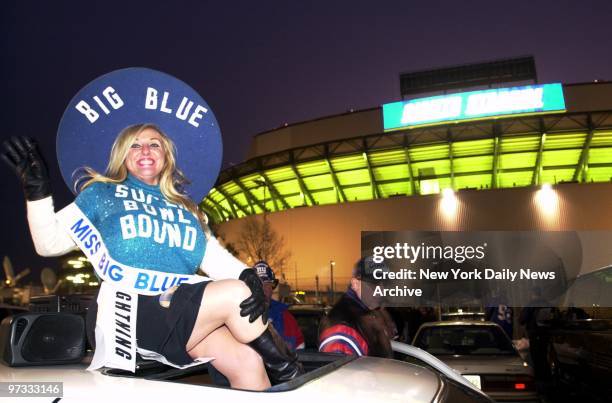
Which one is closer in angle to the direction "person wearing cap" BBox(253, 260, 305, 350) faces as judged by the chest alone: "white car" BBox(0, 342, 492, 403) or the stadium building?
the white car

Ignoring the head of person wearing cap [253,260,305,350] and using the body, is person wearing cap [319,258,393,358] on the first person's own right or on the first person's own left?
on the first person's own left

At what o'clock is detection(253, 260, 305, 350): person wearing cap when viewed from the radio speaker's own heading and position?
The person wearing cap is roughly at 7 o'clock from the radio speaker.

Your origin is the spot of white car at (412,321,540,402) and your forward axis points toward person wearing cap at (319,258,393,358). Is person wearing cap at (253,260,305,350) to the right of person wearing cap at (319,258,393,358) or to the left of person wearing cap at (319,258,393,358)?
right

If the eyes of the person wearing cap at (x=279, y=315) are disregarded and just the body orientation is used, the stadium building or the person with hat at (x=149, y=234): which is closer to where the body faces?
the person with hat
